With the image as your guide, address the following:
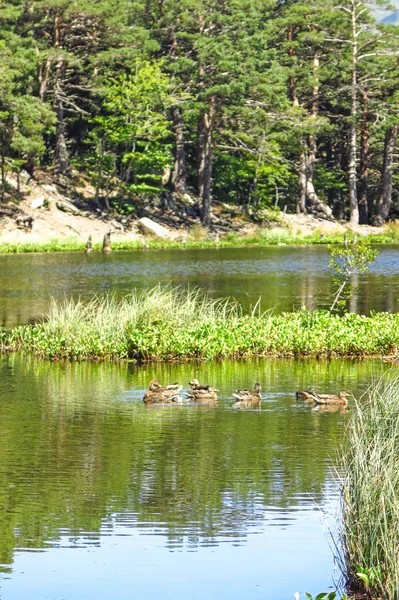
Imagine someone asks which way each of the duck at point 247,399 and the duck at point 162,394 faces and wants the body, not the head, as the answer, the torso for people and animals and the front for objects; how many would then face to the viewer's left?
1

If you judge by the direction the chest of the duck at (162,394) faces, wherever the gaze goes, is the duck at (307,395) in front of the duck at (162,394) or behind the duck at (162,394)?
behind

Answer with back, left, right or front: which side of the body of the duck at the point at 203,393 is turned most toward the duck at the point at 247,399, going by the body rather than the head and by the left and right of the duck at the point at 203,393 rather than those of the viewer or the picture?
back

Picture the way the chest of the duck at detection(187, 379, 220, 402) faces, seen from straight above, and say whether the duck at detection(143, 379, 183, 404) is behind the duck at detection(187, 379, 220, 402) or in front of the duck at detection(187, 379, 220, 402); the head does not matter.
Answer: in front

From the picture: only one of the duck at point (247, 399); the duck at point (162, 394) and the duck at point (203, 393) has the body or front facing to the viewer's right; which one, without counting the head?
the duck at point (247, 399)

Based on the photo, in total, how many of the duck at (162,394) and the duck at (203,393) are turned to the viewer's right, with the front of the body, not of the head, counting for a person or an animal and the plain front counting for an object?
0

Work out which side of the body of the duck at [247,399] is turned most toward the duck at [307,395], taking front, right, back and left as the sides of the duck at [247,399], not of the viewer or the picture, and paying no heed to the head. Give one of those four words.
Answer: front

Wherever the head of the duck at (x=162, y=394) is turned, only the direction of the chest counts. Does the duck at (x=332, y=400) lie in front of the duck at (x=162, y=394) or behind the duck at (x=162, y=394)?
behind

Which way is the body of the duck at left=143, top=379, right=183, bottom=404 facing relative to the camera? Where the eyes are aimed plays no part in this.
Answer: to the viewer's left

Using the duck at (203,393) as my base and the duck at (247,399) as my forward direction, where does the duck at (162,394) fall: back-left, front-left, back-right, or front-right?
back-right

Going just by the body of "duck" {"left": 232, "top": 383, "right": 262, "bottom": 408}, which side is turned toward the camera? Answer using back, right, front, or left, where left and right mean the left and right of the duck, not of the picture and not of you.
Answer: right

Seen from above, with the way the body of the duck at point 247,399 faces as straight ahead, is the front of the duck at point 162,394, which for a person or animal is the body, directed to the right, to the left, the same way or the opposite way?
the opposite way

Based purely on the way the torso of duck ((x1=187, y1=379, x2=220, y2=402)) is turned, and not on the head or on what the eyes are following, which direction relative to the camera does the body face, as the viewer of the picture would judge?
to the viewer's left

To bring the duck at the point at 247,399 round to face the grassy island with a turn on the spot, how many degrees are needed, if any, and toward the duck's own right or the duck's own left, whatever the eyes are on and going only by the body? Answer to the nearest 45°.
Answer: approximately 90° to the duck's own left

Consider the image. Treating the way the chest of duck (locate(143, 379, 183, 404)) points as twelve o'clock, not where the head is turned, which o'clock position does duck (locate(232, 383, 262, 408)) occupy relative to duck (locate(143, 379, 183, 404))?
duck (locate(232, 383, 262, 408)) is roughly at 6 o'clock from duck (locate(143, 379, 183, 404)).

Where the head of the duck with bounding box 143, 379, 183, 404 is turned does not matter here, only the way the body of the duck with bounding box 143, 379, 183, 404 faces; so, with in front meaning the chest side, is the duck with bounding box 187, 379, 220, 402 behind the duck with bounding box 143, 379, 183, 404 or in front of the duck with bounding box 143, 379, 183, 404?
behind

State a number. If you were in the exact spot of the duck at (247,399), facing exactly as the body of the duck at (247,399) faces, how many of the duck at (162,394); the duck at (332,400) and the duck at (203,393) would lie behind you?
2

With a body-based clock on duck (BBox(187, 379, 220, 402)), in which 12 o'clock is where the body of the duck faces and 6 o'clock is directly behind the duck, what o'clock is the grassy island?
The grassy island is roughly at 3 o'clock from the duck.
